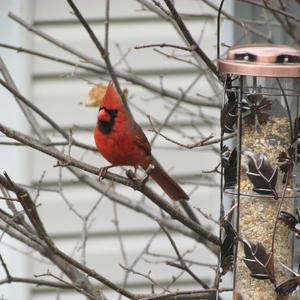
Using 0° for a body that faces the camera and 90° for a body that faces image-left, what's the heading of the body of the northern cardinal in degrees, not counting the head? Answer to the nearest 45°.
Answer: approximately 45°

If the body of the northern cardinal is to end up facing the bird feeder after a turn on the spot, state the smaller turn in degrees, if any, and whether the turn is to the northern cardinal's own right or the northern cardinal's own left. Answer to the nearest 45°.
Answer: approximately 90° to the northern cardinal's own left
